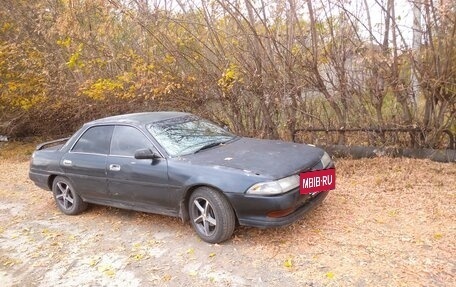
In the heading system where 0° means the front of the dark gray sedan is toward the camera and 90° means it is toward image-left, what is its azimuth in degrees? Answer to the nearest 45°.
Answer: approximately 315°
